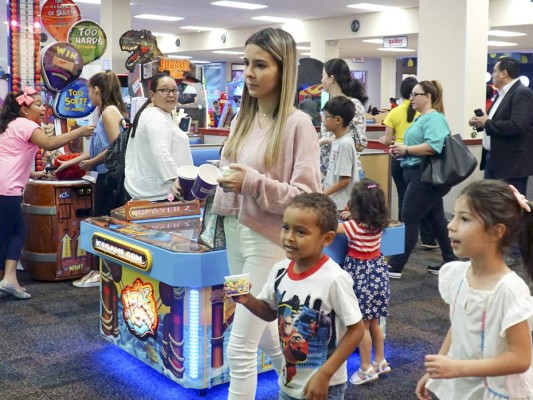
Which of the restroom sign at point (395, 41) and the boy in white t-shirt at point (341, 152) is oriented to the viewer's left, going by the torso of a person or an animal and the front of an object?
the boy in white t-shirt

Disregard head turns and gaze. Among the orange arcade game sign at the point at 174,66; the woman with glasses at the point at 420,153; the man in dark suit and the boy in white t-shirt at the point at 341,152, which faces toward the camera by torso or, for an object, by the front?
the orange arcade game sign

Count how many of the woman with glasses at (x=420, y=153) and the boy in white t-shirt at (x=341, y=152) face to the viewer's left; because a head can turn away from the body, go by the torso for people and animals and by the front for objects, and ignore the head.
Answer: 2

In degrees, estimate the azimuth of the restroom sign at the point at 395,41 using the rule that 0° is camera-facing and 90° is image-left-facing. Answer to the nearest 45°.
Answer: approximately 0°

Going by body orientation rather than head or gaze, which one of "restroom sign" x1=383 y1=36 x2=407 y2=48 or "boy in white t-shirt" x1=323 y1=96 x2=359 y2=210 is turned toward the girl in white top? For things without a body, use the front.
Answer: the restroom sign

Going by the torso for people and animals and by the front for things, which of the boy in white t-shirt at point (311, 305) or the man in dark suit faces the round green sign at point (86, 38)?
the man in dark suit

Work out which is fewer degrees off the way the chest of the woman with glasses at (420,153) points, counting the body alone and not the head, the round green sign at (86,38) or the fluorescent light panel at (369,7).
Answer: the round green sign

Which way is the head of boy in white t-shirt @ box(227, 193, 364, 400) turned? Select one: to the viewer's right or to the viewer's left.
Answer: to the viewer's left

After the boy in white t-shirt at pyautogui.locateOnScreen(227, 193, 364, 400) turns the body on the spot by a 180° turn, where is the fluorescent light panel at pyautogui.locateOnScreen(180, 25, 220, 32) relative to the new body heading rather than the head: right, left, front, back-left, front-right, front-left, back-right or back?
front-left

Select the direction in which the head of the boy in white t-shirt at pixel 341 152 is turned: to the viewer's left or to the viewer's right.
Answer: to the viewer's left

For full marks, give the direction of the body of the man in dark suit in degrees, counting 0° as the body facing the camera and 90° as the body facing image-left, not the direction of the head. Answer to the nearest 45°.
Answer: approximately 90°

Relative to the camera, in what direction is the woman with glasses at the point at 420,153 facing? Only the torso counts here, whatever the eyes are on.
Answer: to the viewer's left
